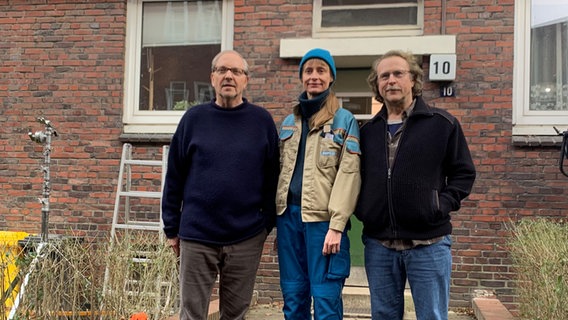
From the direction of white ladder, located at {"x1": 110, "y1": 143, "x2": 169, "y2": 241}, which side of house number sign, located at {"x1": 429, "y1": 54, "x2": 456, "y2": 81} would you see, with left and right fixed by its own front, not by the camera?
right

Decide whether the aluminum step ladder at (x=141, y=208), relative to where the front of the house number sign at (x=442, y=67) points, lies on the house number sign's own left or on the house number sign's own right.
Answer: on the house number sign's own right

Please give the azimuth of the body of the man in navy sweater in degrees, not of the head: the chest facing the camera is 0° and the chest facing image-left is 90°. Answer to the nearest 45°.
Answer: approximately 0°

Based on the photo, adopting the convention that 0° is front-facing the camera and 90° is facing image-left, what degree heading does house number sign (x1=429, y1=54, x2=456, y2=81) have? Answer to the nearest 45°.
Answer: approximately 0°
